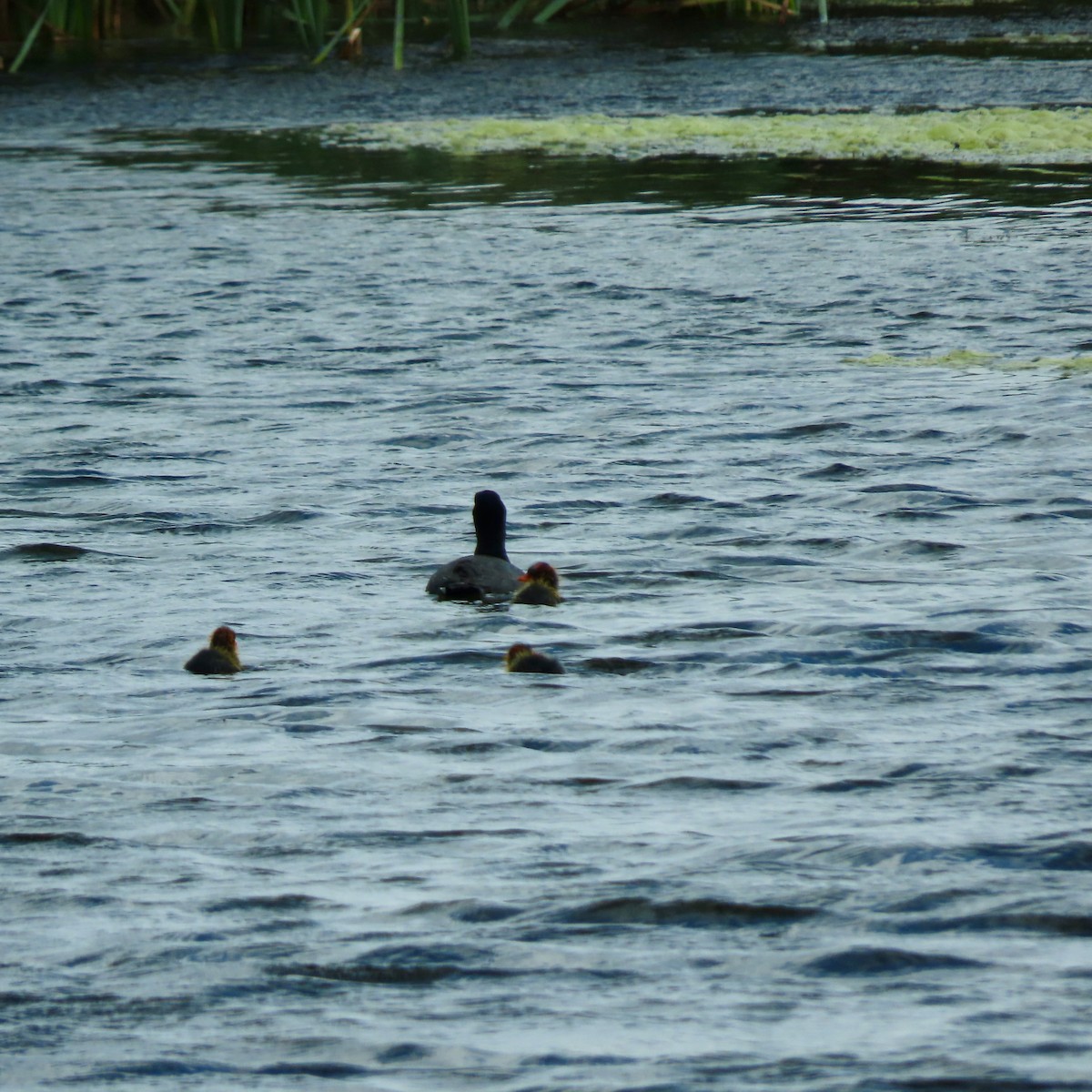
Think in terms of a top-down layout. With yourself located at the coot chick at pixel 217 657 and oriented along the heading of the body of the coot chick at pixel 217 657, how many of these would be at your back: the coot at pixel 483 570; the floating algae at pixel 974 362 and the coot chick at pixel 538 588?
0

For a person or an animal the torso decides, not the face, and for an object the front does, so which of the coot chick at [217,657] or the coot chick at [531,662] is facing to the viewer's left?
the coot chick at [531,662]

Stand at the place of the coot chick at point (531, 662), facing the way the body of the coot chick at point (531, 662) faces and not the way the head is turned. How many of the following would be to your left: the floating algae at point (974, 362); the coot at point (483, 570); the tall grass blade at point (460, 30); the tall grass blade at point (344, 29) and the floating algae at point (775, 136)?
0

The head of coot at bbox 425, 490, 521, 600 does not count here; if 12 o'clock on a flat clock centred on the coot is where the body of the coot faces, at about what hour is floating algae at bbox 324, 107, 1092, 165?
The floating algae is roughly at 11 o'clock from the coot.

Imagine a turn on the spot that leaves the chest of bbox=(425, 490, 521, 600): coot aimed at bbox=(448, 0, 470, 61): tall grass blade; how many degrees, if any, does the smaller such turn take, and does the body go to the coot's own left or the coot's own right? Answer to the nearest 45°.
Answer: approximately 45° to the coot's own left

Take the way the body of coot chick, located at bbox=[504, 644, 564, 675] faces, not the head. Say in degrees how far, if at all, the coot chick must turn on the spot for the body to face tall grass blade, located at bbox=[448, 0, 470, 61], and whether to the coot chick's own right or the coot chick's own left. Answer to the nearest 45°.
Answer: approximately 90° to the coot chick's own right

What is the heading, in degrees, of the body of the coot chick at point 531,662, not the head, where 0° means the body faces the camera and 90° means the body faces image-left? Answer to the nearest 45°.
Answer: approximately 90°

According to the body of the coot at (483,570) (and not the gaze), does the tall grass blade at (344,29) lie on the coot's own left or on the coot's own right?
on the coot's own left

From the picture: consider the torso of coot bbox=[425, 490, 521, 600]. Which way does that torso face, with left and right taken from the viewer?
facing away from the viewer and to the right of the viewer
